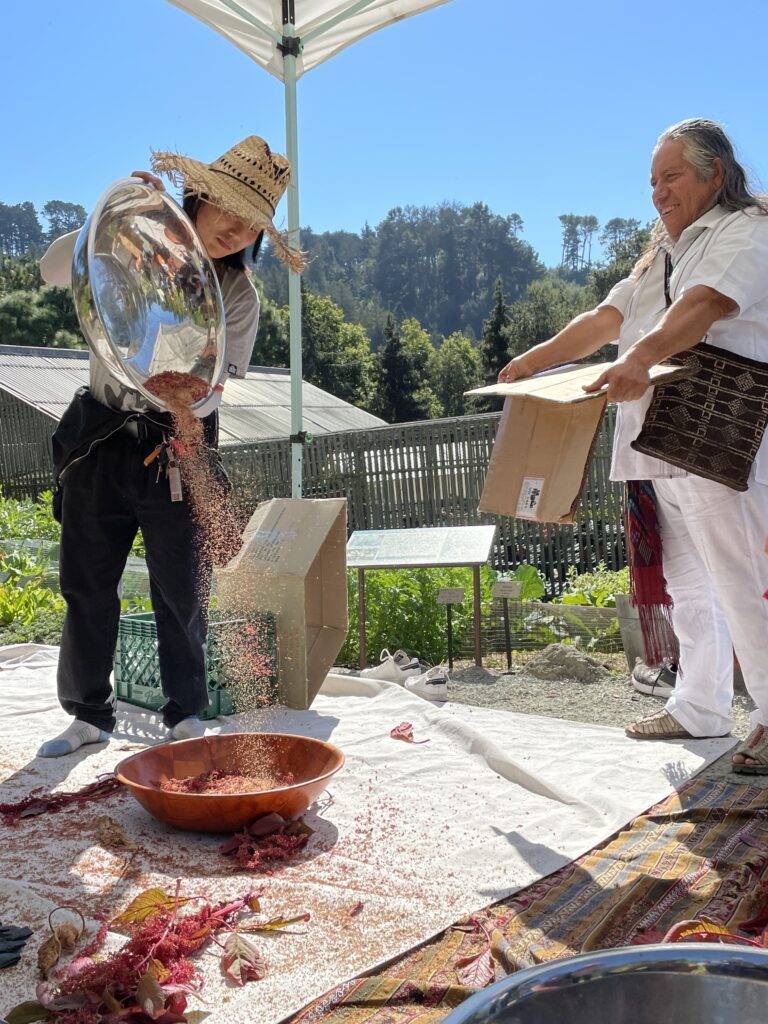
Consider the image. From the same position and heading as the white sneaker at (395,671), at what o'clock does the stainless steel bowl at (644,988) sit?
The stainless steel bowl is roughly at 9 o'clock from the white sneaker.

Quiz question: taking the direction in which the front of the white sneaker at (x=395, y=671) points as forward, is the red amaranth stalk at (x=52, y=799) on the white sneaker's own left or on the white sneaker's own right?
on the white sneaker's own left

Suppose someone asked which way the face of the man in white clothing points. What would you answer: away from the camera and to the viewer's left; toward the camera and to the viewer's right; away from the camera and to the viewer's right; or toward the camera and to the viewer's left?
toward the camera and to the viewer's left

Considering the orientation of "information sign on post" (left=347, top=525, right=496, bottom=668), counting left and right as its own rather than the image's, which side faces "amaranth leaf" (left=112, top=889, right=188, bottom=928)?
front

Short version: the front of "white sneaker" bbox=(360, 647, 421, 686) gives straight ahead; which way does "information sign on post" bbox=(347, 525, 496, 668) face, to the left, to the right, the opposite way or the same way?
to the left

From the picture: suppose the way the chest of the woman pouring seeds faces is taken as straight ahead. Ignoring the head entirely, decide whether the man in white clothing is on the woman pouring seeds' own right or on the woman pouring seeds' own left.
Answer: on the woman pouring seeds' own left

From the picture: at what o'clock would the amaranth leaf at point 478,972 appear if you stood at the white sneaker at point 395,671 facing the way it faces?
The amaranth leaf is roughly at 9 o'clock from the white sneaker.

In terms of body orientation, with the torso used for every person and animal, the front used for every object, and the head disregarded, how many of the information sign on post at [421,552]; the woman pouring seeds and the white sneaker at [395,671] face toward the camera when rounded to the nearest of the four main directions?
2

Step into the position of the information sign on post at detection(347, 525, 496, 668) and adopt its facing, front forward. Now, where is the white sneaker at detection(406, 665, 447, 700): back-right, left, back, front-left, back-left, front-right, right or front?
front

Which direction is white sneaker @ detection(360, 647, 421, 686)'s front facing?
to the viewer's left

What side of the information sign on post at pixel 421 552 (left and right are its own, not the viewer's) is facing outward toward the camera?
front
